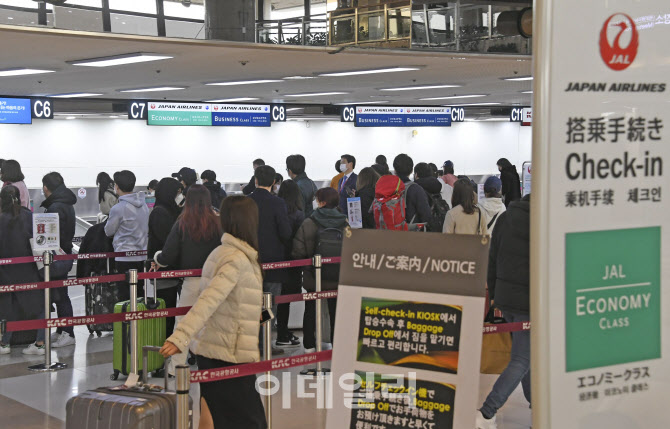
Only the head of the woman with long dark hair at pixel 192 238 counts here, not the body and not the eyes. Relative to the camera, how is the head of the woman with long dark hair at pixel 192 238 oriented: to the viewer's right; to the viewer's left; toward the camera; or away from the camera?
away from the camera

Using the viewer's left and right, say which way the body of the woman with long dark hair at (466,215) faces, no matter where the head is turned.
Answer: facing away from the viewer

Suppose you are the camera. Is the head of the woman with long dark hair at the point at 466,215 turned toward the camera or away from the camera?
away from the camera

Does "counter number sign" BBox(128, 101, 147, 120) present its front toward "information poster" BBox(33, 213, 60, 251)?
yes

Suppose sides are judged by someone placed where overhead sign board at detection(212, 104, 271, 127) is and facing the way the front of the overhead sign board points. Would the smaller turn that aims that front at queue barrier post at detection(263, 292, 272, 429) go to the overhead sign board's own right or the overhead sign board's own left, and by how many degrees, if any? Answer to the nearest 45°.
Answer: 0° — it already faces it

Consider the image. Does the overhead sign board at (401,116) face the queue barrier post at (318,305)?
yes

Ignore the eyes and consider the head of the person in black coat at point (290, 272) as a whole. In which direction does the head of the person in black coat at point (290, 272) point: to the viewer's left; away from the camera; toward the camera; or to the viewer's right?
away from the camera

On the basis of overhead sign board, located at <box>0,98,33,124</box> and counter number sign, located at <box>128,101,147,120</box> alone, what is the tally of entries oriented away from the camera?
0

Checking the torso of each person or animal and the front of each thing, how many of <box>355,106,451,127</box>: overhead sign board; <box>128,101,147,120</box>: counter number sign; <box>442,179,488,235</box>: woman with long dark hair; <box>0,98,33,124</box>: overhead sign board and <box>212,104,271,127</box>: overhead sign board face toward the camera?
4

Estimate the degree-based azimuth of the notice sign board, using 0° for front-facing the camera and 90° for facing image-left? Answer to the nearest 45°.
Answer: approximately 0°
